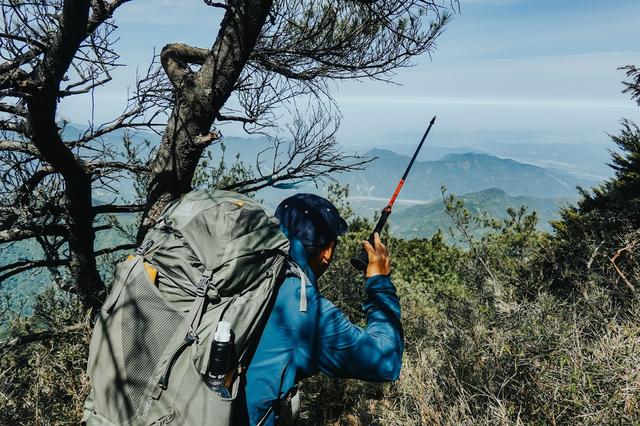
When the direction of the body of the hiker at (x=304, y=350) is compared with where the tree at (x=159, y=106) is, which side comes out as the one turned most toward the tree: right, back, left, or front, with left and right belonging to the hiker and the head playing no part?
left

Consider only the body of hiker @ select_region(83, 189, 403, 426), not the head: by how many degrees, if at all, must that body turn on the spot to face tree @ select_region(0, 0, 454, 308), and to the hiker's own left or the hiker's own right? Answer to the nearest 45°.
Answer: approximately 45° to the hiker's own left

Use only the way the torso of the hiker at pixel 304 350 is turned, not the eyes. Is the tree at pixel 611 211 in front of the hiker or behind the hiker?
in front

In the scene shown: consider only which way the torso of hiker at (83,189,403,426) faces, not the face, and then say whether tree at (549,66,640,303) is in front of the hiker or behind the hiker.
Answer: in front

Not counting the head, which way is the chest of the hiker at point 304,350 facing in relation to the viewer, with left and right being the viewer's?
facing away from the viewer and to the right of the viewer
